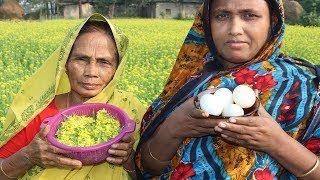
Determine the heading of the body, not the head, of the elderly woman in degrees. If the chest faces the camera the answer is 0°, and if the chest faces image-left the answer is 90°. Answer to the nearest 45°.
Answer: approximately 0°
